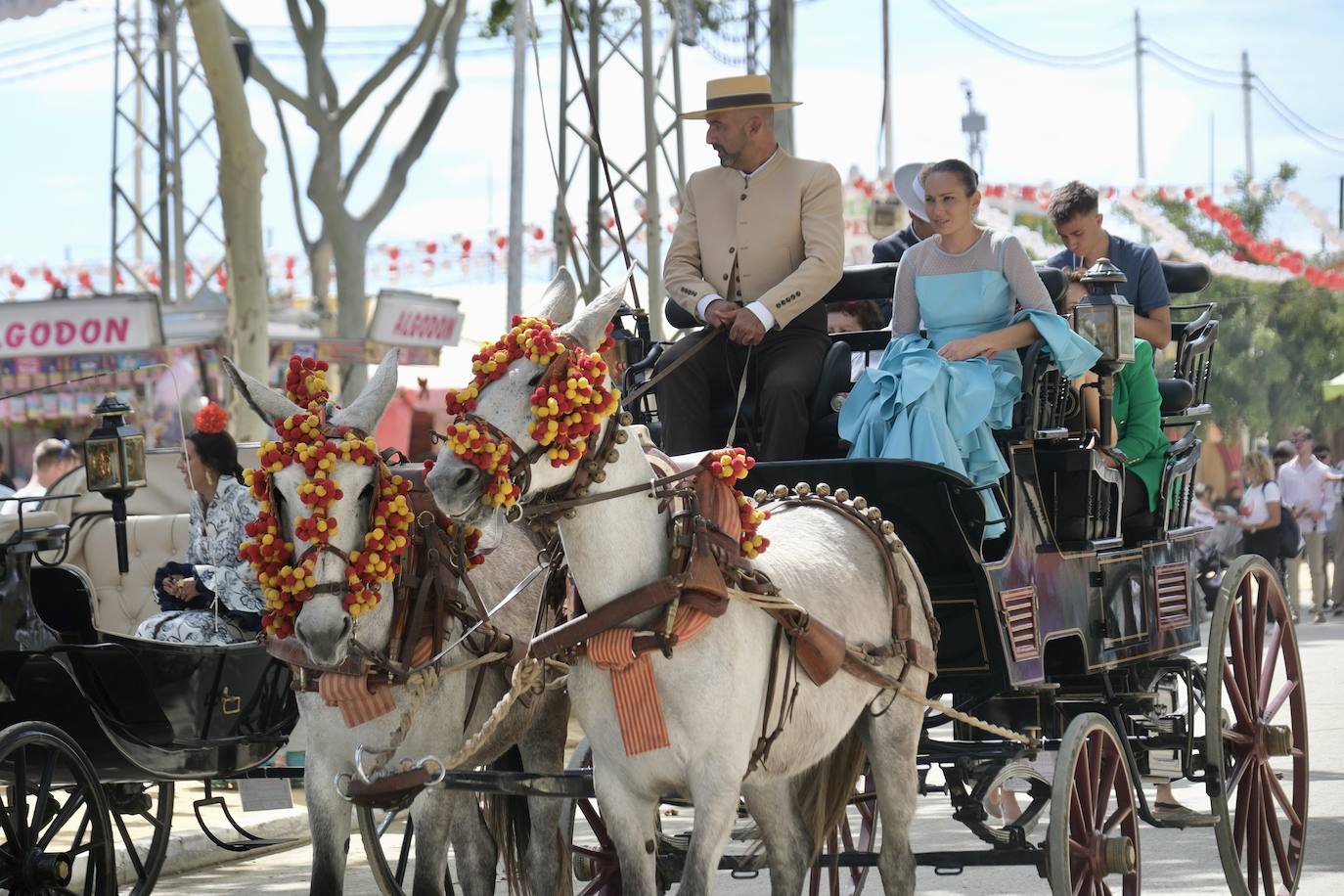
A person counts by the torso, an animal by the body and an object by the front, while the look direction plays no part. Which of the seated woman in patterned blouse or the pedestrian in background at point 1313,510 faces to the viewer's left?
the seated woman in patterned blouse

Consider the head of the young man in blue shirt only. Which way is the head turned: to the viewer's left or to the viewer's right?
to the viewer's left

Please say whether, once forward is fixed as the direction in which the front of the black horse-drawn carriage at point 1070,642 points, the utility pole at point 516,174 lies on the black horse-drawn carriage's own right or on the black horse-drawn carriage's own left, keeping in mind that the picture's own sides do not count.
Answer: on the black horse-drawn carriage's own right

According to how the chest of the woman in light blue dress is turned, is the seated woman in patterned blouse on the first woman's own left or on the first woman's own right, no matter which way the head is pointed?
on the first woman's own right

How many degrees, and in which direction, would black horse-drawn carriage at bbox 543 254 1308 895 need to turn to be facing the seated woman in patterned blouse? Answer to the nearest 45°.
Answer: approximately 45° to its right

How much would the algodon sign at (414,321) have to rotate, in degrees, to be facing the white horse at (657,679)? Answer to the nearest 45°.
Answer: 0° — it already faces it

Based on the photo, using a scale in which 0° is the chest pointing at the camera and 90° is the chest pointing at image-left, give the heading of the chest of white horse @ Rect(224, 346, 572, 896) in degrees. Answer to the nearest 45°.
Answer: approximately 45°

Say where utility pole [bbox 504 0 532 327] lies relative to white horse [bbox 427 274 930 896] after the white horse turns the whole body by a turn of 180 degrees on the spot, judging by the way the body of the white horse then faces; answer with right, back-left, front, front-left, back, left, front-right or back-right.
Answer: front-left

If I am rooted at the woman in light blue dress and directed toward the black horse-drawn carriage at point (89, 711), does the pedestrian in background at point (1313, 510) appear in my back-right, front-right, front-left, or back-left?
back-right

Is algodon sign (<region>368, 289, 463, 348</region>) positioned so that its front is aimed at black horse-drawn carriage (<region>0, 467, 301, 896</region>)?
yes

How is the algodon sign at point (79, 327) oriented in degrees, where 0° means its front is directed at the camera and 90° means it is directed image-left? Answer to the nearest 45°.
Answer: approximately 0°

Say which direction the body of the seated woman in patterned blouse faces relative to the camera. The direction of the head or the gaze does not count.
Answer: to the viewer's left

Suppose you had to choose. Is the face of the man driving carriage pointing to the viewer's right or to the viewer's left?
to the viewer's left

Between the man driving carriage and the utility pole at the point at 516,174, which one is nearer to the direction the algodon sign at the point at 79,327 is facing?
the man driving carriage
